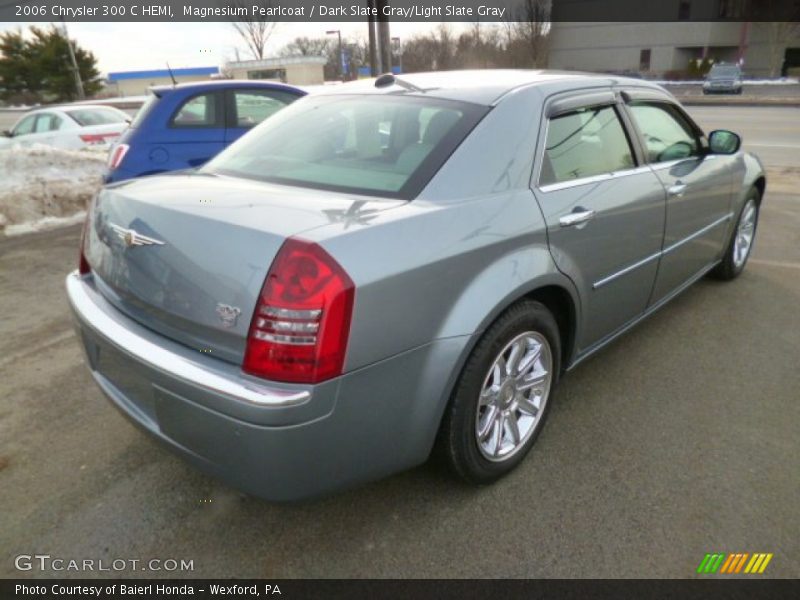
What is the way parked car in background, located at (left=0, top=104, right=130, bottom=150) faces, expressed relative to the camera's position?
facing away from the viewer and to the left of the viewer

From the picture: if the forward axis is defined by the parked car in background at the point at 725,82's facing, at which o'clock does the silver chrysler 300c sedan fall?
The silver chrysler 300c sedan is roughly at 12 o'clock from the parked car in background.

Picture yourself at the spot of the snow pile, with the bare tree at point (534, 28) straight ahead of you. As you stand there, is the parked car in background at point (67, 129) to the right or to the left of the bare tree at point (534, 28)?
left

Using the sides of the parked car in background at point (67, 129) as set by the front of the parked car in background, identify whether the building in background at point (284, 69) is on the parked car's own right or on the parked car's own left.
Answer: on the parked car's own right

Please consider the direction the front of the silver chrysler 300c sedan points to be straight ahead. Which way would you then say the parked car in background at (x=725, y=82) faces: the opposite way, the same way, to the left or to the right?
the opposite way

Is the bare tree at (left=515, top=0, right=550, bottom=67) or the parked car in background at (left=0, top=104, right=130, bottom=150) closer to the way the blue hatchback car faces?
the bare tree

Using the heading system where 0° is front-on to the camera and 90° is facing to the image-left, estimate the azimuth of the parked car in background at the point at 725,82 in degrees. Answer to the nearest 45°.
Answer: approximately 0°

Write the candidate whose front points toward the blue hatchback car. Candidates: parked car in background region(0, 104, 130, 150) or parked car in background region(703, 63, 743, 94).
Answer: parked car in background region(703, 63, 743, 94)

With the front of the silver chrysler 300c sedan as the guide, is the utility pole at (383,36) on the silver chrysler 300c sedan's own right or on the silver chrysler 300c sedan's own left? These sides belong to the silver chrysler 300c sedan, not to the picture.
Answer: on the silver chrysler 300c sedan's own left

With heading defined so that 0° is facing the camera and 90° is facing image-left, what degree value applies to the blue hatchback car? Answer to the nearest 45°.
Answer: approximately 270°

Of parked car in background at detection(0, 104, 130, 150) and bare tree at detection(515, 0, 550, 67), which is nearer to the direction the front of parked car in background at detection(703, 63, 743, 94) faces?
the parked car in background

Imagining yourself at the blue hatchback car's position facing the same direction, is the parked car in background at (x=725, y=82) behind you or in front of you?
in front

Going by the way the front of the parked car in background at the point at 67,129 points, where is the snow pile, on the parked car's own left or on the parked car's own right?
on the parked car's own left

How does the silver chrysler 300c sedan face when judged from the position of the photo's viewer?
facing away from the viewer and to the right of the viewer
